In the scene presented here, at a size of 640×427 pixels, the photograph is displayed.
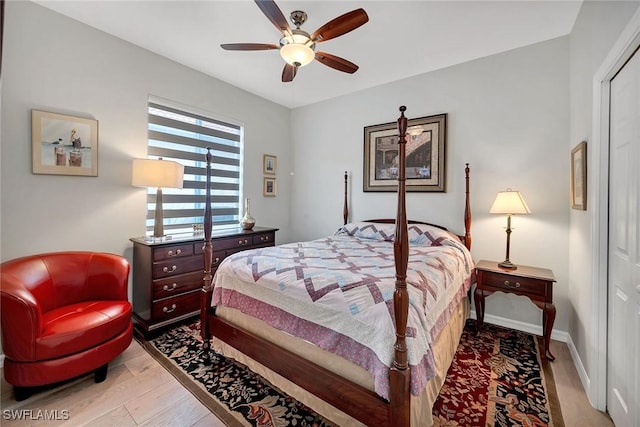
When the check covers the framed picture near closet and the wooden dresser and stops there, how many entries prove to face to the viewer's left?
1

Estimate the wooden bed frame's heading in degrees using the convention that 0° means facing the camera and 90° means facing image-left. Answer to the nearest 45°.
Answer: approximately 45°

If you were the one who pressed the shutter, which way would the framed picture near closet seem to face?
facing to the left of the viewer

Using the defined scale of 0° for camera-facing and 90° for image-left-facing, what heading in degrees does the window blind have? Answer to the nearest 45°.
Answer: approximately 315°

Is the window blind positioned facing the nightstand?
yes

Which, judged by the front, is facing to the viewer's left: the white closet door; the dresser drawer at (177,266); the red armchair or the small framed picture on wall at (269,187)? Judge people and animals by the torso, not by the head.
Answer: the white closet door

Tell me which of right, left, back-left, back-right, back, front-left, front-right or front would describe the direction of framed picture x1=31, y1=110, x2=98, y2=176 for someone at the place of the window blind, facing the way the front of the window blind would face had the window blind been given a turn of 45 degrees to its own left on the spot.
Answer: back-right

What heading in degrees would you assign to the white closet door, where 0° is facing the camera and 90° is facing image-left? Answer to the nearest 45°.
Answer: approximately 90°

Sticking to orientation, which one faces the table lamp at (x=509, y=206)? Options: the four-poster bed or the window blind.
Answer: the window blind

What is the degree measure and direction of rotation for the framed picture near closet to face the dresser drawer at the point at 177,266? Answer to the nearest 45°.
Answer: approximately 45° to its left

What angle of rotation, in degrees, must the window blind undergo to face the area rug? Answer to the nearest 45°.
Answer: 0° — it already faces it

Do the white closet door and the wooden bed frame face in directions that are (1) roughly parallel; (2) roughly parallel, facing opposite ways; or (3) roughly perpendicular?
roughly perpendicular
